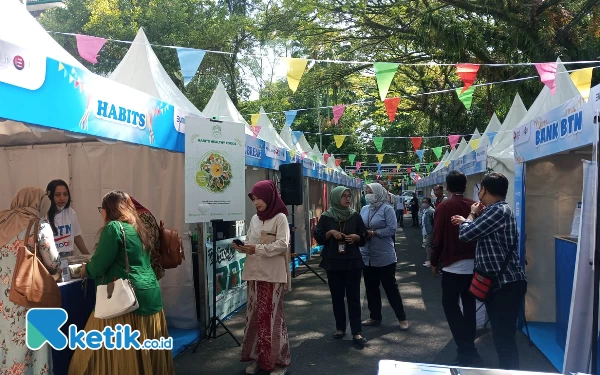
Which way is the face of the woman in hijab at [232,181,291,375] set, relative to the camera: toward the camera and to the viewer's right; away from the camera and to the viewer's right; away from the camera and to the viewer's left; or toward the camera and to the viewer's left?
toward the camera and to the viewer's left

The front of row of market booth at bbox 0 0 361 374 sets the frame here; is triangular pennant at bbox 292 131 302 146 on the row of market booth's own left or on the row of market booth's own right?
on the row of market booth's own left

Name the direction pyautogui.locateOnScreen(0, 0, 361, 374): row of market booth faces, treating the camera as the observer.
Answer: facing the viewer and to the right of the viewer

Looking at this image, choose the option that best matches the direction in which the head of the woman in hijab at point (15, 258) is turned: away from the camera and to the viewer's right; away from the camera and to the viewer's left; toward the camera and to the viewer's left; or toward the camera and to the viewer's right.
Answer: away from the camera and to the viewer's right

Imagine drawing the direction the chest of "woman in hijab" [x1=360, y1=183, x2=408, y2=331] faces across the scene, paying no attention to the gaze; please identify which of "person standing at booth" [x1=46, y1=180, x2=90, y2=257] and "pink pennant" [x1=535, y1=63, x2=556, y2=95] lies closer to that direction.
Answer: the person standing at booth

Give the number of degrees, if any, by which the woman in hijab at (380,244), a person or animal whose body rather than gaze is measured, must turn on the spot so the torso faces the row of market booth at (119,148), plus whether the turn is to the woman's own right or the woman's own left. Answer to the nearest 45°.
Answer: approximately 45° to the woman's own right

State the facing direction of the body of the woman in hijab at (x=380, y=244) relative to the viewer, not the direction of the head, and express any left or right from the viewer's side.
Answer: facing the viewer and to the left of the viewer

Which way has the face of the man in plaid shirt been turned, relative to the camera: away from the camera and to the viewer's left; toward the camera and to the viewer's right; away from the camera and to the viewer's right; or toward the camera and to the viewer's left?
away from the camera and to the viewer's left
